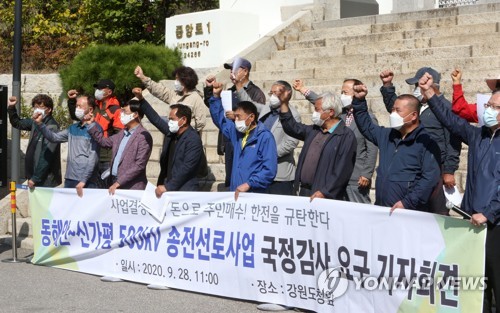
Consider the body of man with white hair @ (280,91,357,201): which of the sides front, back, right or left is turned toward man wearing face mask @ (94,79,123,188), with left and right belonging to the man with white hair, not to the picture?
right

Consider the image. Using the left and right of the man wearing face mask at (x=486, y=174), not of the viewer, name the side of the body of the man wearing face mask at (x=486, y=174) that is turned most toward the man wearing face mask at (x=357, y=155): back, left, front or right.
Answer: right

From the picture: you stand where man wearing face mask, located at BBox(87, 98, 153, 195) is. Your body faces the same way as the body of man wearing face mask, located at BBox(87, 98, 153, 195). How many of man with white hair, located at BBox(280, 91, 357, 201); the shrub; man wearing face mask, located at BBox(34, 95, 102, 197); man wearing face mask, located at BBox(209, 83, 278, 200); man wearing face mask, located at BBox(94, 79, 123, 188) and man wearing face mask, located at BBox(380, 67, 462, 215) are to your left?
3

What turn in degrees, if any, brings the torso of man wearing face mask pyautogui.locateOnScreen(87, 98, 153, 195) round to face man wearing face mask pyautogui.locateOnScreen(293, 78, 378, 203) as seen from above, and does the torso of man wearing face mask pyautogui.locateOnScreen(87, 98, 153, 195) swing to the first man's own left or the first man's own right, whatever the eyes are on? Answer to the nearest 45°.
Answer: approximately 90° to the first man's own left

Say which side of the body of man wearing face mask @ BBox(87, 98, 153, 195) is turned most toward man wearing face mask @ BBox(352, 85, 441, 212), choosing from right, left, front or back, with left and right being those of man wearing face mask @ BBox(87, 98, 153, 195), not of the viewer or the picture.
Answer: left

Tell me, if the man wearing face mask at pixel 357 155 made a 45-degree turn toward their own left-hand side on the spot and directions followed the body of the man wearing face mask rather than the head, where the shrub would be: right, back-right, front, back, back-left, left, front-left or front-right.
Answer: back-right

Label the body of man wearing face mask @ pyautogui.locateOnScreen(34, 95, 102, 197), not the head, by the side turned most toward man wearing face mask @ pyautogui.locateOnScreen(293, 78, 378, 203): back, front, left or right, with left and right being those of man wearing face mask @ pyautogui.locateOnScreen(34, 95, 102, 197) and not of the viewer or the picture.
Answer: left

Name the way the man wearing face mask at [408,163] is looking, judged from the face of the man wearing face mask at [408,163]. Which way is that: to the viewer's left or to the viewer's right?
to the viewer's left

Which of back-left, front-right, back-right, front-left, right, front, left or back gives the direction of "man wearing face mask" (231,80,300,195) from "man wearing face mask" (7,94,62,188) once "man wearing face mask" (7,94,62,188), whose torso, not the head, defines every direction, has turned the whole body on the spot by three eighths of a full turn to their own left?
front-right

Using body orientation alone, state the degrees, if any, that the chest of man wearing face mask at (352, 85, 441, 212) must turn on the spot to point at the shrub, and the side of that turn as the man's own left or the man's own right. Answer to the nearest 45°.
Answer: approximately 90° to the man's own right
